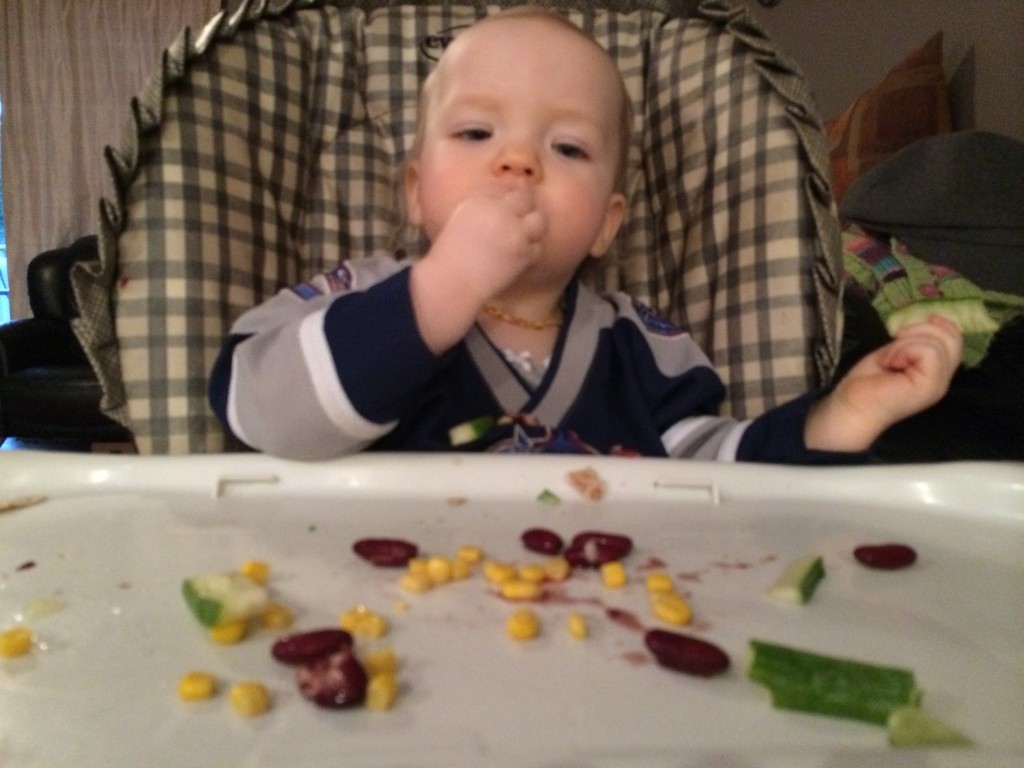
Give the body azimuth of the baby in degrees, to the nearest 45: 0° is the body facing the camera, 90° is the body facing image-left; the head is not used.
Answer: approximately 0°

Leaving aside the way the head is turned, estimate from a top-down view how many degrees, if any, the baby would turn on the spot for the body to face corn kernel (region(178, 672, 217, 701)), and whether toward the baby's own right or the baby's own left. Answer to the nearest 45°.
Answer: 0° — they already face it

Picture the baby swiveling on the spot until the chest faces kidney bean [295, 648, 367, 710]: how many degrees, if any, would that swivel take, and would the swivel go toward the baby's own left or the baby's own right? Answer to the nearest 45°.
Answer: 0° — they already face it
